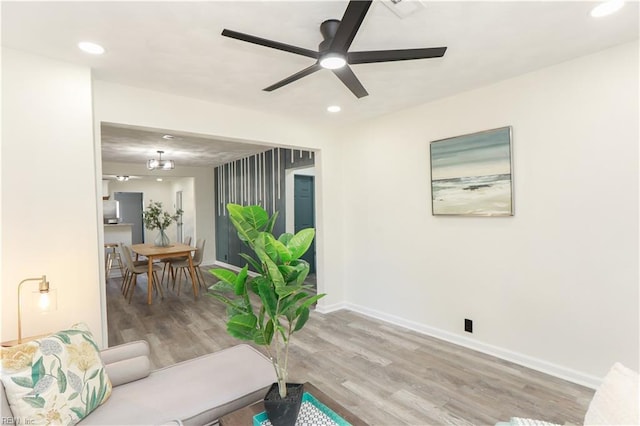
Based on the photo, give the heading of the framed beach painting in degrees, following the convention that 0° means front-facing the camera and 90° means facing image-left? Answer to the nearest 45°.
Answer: approximately 45°

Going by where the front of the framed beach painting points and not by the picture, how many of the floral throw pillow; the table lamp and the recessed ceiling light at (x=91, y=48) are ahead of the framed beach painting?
3

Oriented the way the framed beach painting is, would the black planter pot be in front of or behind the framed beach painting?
in front

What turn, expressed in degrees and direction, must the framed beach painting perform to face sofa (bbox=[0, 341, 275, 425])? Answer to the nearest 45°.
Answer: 0° — it already faces it

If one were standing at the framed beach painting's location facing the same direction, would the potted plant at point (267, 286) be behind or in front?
in front

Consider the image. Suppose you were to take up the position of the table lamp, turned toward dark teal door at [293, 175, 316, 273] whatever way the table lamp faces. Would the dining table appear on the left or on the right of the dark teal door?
left

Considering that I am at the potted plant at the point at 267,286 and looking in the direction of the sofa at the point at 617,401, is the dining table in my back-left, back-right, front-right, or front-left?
back-left

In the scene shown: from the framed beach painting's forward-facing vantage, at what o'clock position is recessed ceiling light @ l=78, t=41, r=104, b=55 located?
The recessed ceiling light is roughly at 12 o'clock from the framed beach painting.

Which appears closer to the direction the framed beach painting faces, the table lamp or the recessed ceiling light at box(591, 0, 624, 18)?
the table lamp

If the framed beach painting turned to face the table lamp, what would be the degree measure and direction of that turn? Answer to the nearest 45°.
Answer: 0° — it already faces it

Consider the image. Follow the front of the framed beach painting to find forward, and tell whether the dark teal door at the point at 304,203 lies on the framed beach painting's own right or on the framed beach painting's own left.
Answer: on the framed beach painting's own right

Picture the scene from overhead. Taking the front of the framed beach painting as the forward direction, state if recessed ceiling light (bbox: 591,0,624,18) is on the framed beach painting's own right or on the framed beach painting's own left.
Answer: on the framed beach painting's own left
